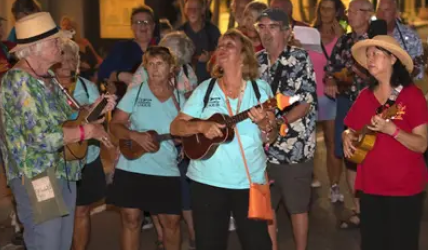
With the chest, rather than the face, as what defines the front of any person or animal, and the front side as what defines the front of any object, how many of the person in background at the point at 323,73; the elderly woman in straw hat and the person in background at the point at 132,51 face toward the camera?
2

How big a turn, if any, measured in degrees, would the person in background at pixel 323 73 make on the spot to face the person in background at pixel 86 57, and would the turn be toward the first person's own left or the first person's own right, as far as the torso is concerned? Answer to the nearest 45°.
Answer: approximately 90° to the first person's own right

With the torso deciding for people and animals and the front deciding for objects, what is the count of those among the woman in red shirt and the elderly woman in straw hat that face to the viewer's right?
1

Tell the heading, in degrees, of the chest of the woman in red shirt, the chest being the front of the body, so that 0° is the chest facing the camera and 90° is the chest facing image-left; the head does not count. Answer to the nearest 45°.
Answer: approximately 45°
